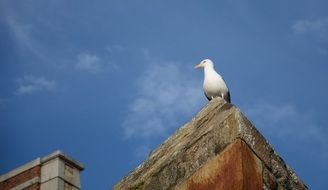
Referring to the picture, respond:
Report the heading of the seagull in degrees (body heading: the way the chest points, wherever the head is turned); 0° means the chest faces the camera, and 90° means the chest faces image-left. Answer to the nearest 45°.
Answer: approximately 45°
